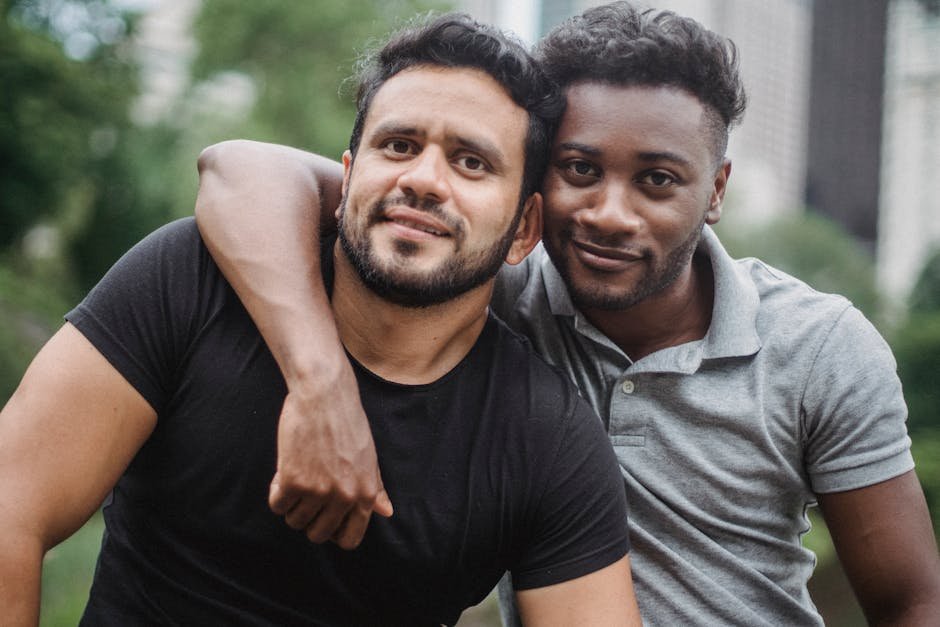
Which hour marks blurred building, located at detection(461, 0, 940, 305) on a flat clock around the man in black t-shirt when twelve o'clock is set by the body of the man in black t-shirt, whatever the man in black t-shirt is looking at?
The blurred building is roughly at 7 o'clock from the man in black t-shirt.

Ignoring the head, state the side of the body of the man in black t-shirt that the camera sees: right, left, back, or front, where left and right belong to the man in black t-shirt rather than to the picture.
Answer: front

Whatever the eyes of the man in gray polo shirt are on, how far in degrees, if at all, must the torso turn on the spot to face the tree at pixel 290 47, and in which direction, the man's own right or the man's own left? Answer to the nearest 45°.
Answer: approximately 135° to the man's own right

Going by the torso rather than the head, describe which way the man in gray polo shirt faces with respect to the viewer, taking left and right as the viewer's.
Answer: facing the viewer and to the left of the viewer

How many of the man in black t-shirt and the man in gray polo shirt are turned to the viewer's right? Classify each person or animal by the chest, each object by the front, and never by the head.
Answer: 0

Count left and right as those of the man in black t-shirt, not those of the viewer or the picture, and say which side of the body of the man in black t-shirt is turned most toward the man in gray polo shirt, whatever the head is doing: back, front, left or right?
left

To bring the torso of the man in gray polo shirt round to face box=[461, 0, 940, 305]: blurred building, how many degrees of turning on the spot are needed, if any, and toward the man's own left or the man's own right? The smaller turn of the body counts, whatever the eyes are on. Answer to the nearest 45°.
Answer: approximately 135° to the man's own right

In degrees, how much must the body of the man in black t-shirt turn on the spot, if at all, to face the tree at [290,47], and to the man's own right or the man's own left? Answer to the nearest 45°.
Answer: approximately 180°

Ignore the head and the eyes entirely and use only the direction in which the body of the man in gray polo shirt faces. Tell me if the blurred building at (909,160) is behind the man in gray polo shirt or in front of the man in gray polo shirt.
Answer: behind
